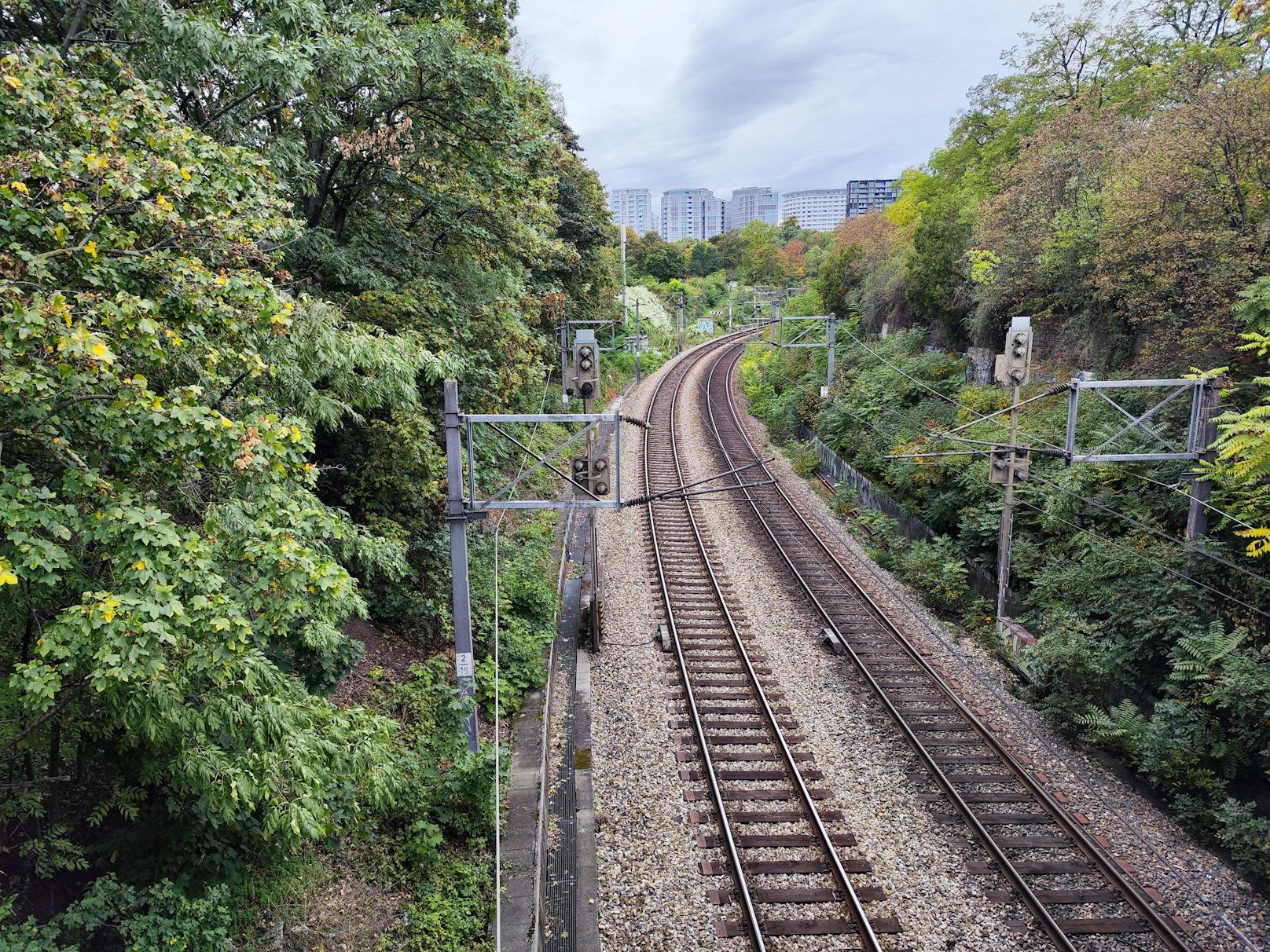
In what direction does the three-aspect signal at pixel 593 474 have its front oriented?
toward the camera

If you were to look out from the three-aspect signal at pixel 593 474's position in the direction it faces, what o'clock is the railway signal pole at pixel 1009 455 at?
The railway signal pole is roughly at 8 o'clock from the three-aspect signal.

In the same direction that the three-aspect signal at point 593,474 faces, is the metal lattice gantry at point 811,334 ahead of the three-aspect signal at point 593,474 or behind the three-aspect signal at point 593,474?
behind

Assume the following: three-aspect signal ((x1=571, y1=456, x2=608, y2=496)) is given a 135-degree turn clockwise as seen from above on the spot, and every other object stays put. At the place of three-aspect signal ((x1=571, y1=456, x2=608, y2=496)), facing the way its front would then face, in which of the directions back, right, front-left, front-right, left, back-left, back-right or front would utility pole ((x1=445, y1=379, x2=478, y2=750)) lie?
front-left

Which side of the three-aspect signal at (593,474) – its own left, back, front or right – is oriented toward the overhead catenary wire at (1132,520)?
left

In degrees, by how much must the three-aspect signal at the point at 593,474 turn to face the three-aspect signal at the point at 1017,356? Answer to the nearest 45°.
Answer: approximately 135° to its left

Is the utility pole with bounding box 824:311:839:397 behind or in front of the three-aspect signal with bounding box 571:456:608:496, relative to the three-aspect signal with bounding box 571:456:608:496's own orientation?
behind

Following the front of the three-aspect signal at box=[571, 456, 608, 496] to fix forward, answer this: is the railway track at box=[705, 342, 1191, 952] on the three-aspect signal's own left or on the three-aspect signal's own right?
on the three-aspect signal's own left

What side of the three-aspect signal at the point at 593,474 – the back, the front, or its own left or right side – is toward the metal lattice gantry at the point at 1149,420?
left

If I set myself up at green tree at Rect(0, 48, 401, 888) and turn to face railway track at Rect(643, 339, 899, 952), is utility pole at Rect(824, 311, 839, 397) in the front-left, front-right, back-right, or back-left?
front-left
